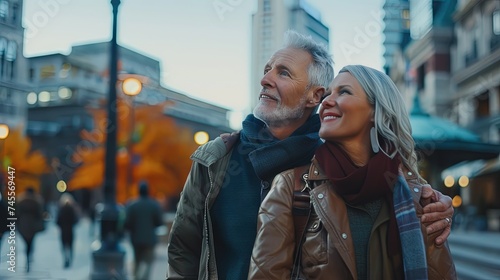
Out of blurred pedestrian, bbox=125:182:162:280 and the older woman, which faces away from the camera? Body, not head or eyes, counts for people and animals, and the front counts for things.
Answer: the blurred pedestrian

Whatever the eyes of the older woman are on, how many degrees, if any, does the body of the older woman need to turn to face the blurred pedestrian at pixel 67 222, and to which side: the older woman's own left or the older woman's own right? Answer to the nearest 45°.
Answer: approximately 135° to the older woman's own right

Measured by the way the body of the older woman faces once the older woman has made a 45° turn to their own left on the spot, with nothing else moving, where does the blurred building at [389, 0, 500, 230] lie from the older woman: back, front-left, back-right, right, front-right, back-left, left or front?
back-left

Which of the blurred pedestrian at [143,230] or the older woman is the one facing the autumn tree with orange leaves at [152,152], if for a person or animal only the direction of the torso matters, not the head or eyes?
the blurred pedestrian

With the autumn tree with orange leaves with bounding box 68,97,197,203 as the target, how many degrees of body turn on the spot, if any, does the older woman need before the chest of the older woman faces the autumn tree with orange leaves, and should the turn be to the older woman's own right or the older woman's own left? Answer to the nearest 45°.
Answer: approximately 180°

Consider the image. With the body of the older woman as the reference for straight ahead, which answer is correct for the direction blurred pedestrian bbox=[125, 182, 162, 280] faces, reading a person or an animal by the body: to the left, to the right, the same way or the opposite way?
the opposite way

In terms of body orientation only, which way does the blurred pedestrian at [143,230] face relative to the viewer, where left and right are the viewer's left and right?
facing away from the viewer

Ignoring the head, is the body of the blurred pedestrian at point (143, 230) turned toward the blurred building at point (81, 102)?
yes

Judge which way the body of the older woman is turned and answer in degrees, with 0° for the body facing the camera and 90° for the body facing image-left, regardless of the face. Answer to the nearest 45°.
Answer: approximately 0°

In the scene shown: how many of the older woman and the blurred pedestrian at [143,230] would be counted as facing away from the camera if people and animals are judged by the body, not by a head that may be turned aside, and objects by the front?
1

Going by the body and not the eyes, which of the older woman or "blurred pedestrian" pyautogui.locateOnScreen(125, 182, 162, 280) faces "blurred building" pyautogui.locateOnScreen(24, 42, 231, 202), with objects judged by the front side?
the blurred pedestrian

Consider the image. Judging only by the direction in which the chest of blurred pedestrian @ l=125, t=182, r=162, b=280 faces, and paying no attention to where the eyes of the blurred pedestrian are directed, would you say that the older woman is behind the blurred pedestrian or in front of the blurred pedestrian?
behind

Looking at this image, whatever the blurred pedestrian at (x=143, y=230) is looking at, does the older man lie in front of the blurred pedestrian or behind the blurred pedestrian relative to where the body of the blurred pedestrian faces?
behind

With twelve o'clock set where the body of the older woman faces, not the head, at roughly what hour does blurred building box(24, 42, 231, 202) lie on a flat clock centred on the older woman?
The blurred building is roughly at 5 o'clock from the older woman.
